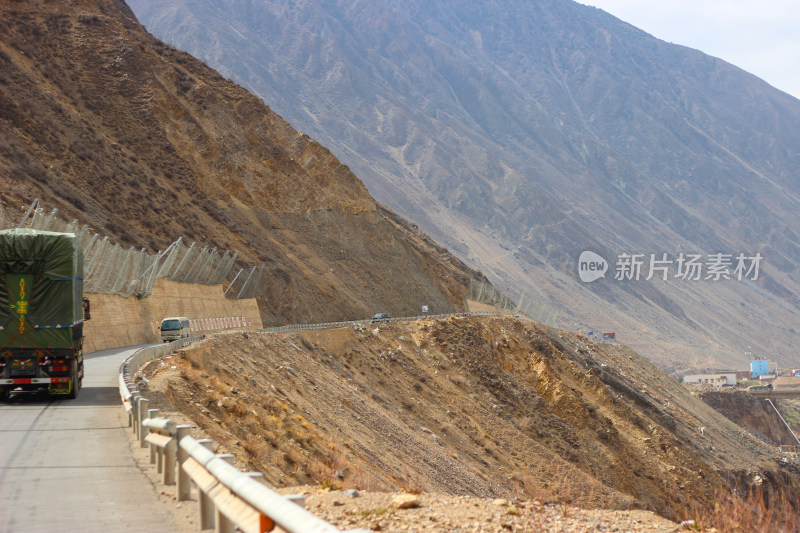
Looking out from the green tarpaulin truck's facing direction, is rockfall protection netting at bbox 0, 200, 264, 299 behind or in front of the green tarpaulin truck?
in front

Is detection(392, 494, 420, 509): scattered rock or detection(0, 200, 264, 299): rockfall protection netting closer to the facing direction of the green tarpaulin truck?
the rockfall protection netting

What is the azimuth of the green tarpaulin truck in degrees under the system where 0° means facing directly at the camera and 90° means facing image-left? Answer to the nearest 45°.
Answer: approximately 180°

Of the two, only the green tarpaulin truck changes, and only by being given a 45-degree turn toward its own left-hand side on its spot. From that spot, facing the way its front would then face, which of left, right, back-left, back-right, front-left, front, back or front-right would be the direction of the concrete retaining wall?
front-right

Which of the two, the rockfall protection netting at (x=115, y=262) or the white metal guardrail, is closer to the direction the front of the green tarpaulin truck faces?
the rockfall protection netting

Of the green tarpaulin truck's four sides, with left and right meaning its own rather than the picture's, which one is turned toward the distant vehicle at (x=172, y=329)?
front

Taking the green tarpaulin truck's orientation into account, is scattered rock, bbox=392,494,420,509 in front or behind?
behind

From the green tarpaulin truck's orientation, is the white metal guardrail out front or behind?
behind
